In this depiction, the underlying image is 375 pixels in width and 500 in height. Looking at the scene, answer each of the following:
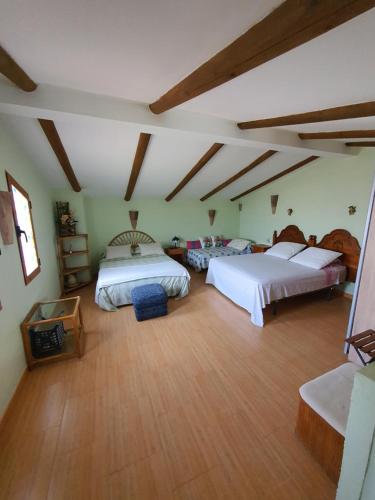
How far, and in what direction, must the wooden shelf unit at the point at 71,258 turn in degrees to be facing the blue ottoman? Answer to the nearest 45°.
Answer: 0° — it already faces it

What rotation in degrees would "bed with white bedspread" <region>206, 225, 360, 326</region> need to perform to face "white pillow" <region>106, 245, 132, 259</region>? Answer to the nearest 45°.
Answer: approximately 45° to its right

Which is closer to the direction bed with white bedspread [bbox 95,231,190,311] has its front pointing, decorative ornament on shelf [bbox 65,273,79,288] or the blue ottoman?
the blue ottoman

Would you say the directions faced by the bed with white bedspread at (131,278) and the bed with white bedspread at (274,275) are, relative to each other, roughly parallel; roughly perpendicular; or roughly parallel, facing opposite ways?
roughly perpendicular

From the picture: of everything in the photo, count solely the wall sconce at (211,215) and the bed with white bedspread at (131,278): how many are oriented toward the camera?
2

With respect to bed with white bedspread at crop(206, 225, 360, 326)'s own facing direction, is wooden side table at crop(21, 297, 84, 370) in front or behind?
in front

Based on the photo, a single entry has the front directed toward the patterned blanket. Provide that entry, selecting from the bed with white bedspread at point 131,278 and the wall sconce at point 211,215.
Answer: the wall sconce

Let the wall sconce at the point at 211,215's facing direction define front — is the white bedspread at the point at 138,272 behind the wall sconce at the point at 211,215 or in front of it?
in front

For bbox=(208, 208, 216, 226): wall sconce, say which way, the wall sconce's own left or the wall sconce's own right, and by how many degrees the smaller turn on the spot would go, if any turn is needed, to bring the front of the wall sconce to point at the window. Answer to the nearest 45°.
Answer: approximately 45° to the wall sconce's own right

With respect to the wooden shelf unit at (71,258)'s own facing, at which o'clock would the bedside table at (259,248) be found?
The bedside table is roughly at 11 o'clock from the wooden shelf unit.

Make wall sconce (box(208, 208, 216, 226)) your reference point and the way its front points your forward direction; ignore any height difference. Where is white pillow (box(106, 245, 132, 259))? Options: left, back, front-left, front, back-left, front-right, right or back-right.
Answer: front-right

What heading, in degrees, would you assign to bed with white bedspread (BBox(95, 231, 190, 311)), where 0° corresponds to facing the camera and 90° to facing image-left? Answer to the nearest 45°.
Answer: approximately 0°

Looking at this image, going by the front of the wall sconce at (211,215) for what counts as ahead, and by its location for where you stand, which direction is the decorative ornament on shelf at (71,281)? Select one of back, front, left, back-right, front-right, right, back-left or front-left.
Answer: front-right

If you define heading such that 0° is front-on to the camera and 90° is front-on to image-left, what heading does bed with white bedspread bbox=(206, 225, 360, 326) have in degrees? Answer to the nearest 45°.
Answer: approximately 45°

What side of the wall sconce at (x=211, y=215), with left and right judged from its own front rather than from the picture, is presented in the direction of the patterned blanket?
front
